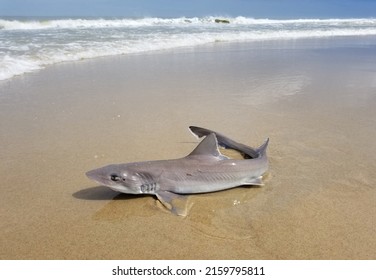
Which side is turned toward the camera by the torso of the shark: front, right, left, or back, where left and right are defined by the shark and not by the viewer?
left
